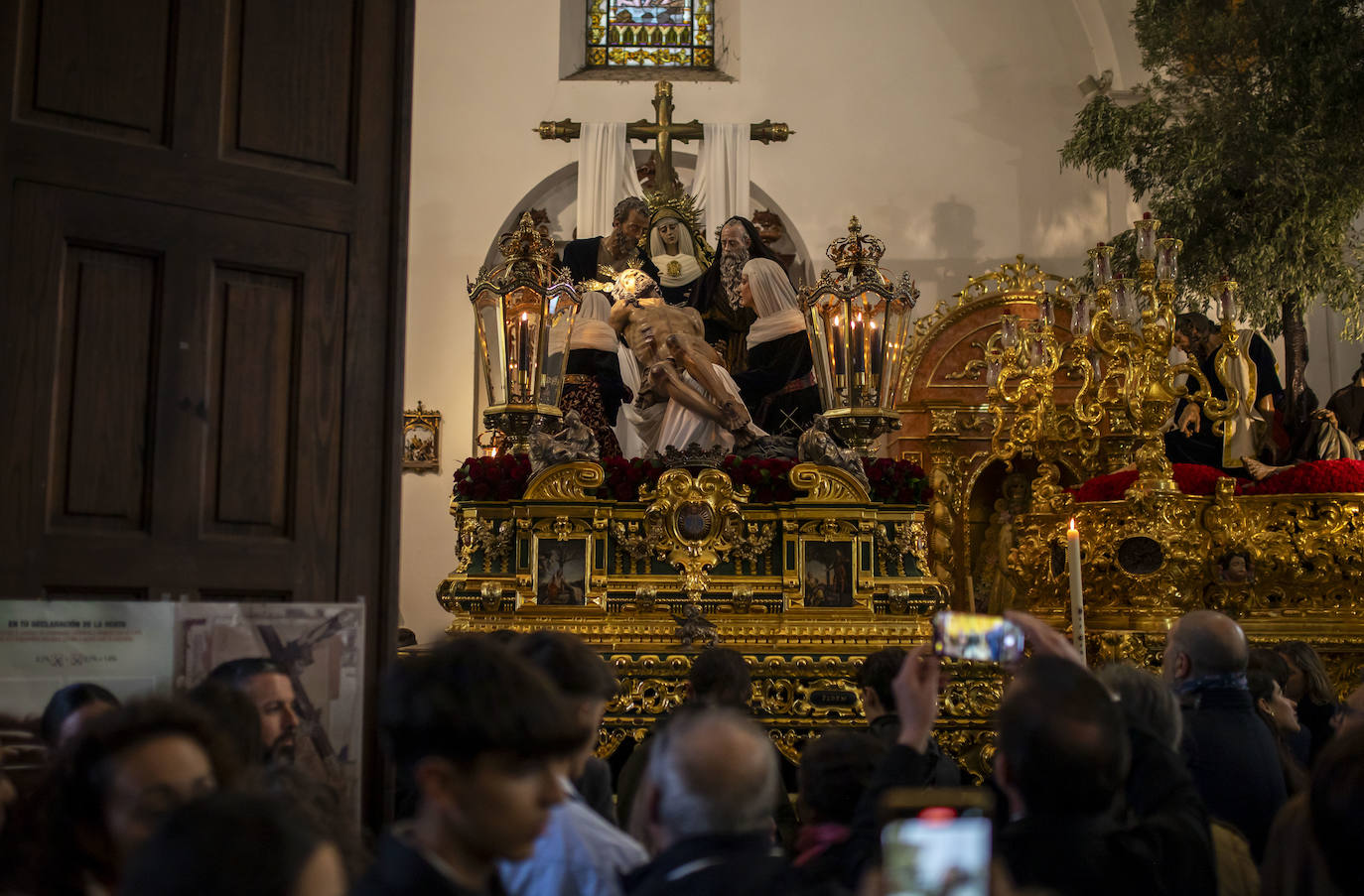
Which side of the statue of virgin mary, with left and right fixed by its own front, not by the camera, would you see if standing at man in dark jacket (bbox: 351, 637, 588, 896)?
front

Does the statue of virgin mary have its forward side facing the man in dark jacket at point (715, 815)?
yes

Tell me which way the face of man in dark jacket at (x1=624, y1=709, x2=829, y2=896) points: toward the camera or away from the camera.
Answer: away from the camera

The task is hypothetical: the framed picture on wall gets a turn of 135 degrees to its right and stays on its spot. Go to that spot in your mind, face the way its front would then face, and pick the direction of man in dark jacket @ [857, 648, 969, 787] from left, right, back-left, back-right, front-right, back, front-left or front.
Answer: back-left

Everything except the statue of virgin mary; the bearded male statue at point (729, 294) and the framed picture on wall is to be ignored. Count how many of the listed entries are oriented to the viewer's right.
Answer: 0

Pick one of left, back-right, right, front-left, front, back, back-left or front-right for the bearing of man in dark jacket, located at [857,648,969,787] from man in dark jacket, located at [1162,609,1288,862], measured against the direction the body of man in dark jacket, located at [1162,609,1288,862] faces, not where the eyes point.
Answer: front-left

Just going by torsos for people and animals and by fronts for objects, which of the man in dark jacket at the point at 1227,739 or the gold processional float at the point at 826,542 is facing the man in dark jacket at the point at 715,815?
the gold processional float

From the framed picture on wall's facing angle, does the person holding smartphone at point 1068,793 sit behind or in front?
in front

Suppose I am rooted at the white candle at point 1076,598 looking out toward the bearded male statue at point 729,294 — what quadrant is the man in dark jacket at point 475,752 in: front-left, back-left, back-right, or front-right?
back-left

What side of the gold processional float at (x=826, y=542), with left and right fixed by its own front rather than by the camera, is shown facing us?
front

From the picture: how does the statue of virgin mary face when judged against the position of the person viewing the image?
facing the viewer

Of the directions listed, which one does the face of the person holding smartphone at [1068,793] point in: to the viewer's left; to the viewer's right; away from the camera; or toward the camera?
away from the camera
